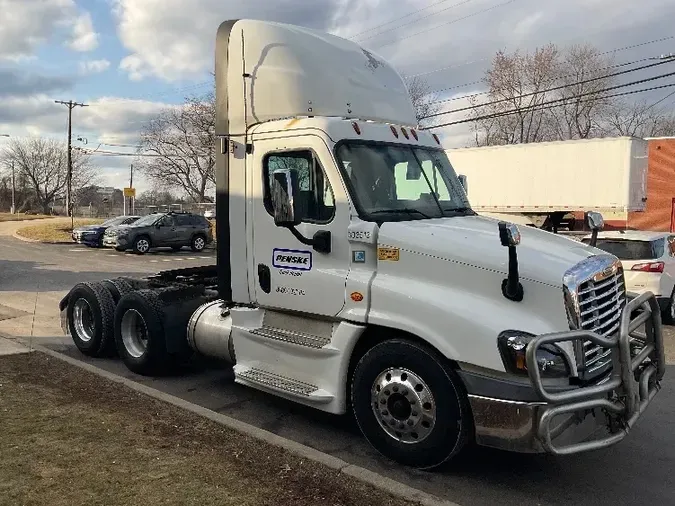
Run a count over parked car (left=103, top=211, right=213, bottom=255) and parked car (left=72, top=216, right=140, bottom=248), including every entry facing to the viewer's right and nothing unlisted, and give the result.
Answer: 0

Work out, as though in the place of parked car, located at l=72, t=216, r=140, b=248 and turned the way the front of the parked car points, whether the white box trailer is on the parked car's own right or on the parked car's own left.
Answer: on the parked car's own left

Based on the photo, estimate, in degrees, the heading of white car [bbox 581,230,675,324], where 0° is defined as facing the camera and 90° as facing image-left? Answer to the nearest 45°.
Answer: approximately 225°

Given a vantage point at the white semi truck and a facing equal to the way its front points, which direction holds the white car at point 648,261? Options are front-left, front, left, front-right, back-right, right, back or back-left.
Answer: left

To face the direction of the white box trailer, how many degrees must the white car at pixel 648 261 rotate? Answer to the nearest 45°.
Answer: approximately 45° to its left

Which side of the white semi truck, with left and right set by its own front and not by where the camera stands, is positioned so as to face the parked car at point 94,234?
back

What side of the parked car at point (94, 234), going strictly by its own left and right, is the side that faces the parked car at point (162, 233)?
left

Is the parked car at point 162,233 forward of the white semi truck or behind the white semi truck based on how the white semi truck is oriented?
behind

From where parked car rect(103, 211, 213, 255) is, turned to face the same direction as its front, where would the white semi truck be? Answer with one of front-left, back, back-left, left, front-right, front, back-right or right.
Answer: front-left

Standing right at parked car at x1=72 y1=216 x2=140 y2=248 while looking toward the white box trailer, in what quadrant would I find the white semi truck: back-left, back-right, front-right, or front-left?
front-right

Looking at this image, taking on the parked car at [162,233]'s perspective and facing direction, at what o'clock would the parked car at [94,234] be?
the parked car at [94,234] is roughly at 3 o'clock from the parked car at [162,233].

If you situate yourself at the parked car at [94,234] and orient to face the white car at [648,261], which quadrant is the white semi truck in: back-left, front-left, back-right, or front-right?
front-right

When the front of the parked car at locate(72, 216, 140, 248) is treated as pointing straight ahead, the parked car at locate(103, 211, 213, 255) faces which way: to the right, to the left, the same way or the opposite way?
the same way

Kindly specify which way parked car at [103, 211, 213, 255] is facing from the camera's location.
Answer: facing the viewer and to the left of the viewer

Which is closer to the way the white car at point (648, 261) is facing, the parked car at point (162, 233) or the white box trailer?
the white box trailer

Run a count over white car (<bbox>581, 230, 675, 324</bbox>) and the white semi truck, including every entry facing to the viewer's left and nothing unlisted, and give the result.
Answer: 0

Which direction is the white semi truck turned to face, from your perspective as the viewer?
facing the viewer and to the right of the viewer
